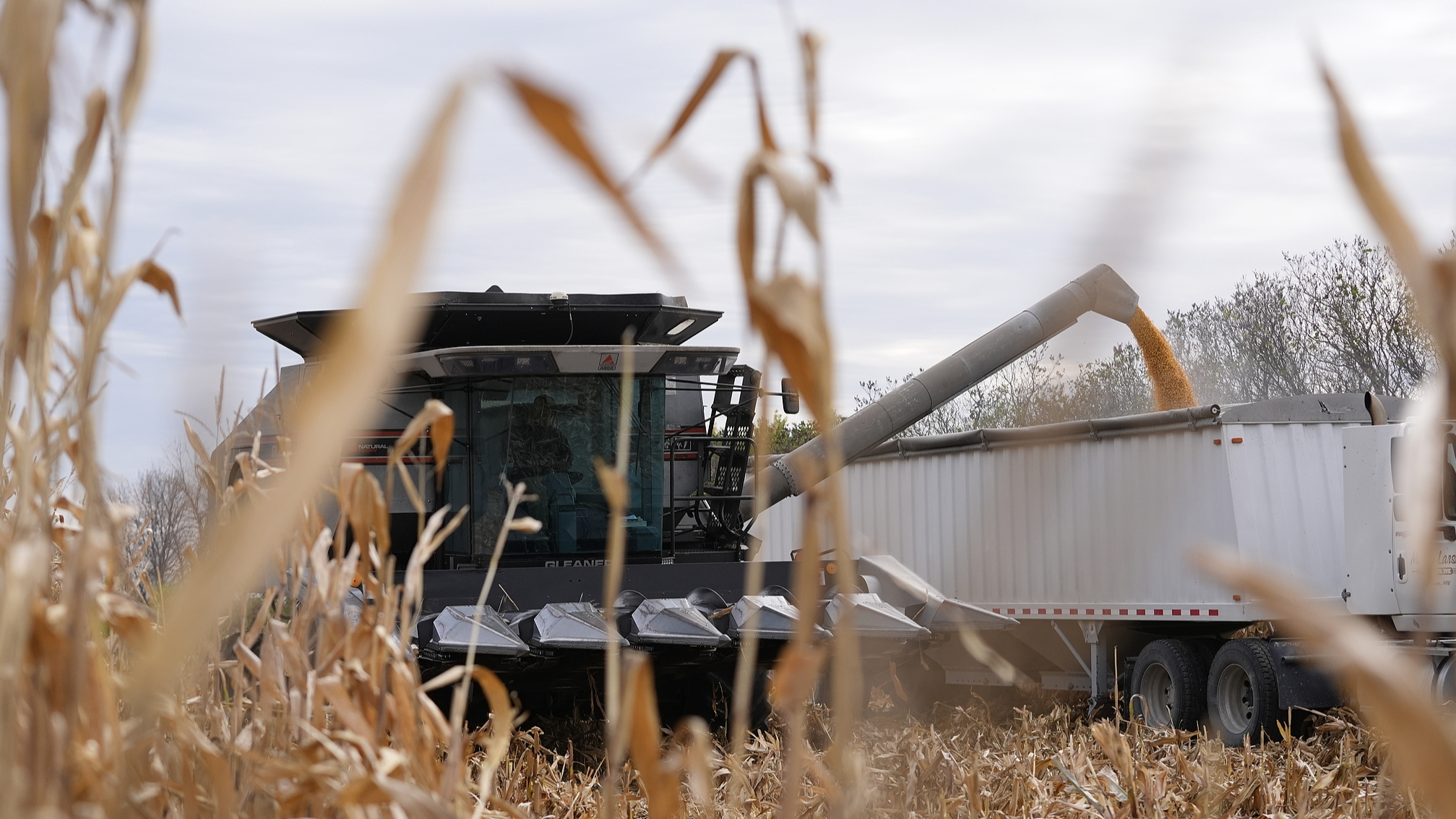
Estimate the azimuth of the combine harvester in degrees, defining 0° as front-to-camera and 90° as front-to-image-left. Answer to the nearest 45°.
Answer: approximately 315°

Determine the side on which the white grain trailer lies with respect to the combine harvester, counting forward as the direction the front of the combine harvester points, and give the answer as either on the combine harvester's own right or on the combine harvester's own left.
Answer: on the combine harvester's own left

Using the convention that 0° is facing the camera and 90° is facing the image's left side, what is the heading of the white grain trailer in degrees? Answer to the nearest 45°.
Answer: approximately 315°

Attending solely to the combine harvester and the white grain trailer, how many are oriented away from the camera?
0
